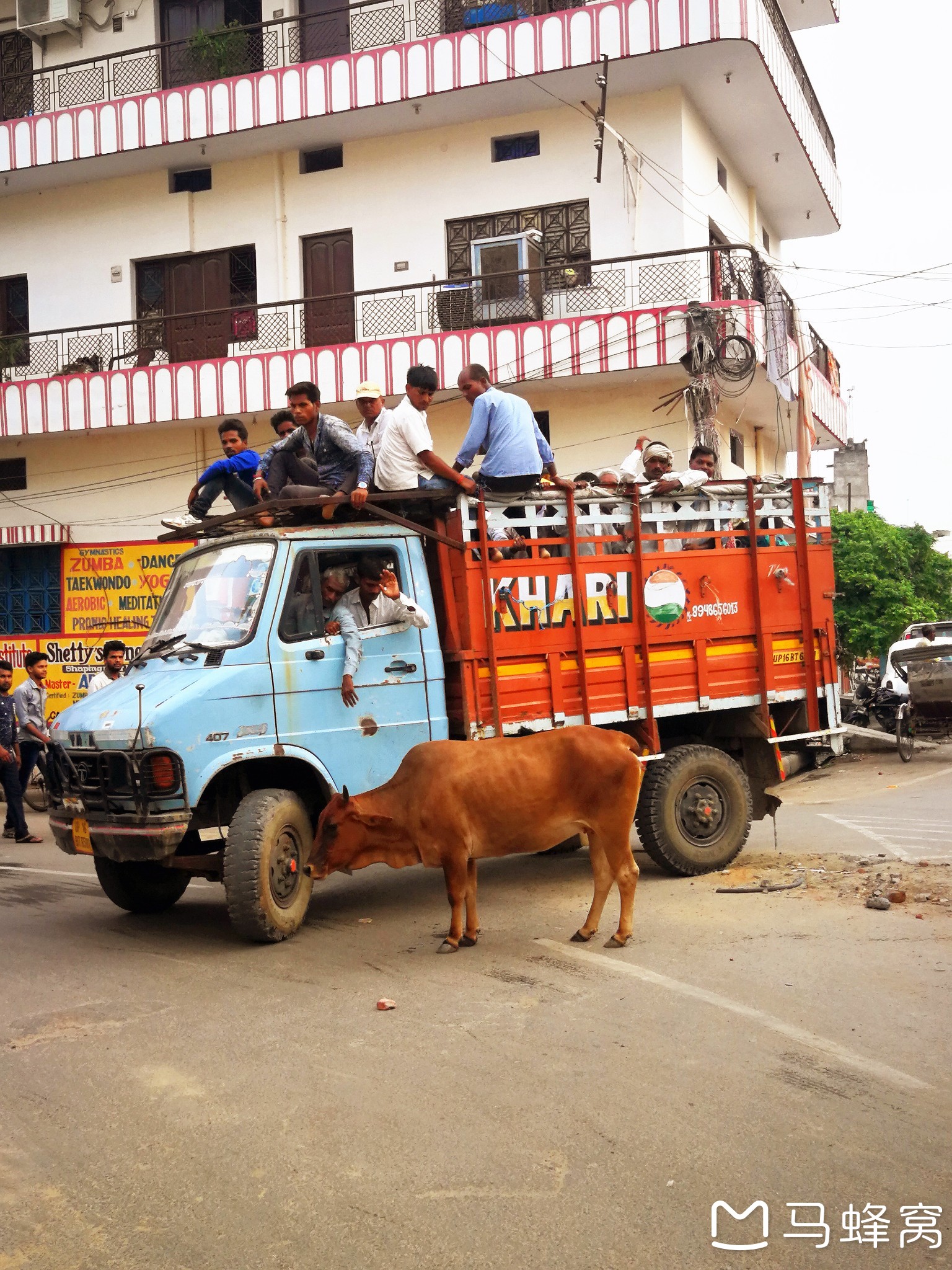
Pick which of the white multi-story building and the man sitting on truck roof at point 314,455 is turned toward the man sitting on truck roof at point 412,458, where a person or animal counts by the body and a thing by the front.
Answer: the white multi-story building

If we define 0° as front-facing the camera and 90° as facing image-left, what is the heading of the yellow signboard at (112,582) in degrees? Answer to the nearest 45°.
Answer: approximately 0°

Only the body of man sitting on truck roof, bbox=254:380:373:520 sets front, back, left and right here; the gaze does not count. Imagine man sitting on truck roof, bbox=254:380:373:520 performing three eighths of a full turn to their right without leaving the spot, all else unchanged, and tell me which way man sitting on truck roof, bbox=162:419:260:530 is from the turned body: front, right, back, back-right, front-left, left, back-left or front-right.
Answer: front-left

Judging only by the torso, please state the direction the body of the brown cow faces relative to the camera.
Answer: to the viewer's left

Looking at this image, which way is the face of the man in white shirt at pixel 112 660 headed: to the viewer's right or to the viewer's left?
to the viewer's right

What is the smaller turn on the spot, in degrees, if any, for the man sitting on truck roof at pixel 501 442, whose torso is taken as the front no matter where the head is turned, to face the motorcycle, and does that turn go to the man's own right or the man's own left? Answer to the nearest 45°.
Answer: approximately 90° to the man's own right

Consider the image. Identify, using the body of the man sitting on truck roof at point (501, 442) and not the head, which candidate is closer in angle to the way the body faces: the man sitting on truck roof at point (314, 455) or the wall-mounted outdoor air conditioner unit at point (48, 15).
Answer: the wall-mounted outdoor air conditioner unit

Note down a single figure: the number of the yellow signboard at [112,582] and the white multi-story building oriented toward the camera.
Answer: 2
